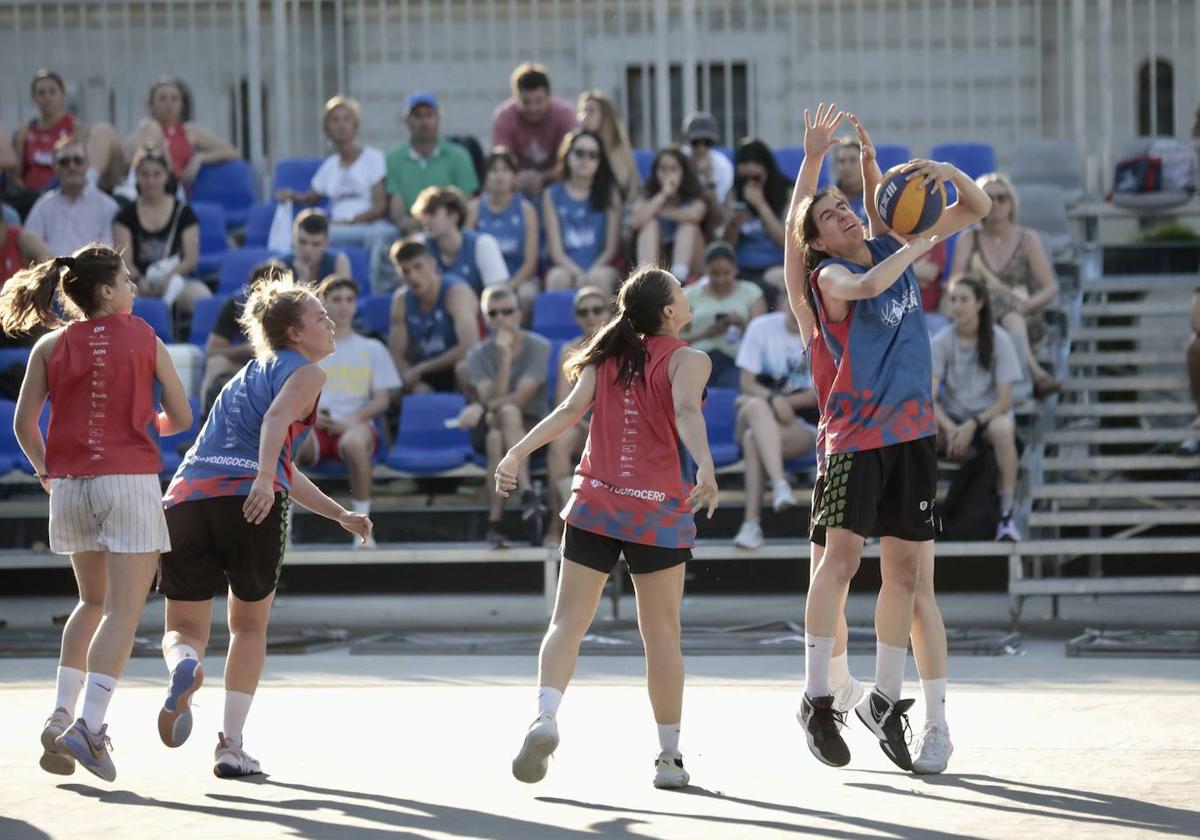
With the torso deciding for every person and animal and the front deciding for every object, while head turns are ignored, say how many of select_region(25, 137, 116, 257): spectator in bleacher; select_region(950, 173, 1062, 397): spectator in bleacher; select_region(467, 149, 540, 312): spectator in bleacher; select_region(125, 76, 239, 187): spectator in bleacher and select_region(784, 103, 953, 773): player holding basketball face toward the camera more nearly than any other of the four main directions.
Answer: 5

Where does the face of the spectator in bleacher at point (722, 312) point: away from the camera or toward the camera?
toward the camera

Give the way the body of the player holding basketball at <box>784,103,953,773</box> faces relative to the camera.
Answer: toward the camera

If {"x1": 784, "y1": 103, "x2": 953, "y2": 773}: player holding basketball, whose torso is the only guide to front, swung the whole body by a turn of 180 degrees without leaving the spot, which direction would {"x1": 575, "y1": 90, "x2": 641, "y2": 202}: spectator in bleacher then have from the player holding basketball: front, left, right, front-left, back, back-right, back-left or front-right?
front

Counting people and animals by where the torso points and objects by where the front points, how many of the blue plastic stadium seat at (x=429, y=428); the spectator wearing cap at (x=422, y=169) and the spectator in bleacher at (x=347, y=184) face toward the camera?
3

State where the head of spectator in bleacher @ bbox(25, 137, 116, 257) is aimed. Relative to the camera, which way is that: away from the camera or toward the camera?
toward the camera

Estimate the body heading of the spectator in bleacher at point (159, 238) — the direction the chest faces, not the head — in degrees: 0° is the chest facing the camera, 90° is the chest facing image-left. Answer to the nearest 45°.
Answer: approximately 0°

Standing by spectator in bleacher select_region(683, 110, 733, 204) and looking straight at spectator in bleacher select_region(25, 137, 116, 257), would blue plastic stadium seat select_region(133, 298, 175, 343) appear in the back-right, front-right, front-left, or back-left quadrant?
front-left

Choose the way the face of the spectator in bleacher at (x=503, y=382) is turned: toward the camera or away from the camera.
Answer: toward the camera

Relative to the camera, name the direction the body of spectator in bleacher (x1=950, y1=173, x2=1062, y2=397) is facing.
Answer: toward the camera

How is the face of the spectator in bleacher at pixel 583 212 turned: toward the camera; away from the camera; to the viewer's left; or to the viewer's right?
toward the camera

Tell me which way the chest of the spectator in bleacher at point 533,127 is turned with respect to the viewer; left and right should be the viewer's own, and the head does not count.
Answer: facing the viewer

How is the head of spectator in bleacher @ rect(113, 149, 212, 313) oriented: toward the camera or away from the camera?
toward the camera

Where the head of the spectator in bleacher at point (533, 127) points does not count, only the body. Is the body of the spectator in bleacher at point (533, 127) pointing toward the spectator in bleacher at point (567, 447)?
yes

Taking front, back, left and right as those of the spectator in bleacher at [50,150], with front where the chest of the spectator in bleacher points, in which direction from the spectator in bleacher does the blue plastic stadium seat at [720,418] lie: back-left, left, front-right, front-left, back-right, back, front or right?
front-left

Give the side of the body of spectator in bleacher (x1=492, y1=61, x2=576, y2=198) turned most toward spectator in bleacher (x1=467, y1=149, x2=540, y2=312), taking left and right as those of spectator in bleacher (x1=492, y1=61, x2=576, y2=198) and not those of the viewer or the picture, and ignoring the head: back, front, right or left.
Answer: front

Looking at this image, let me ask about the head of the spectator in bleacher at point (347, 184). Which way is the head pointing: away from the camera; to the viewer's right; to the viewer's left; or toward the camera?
toward the camera

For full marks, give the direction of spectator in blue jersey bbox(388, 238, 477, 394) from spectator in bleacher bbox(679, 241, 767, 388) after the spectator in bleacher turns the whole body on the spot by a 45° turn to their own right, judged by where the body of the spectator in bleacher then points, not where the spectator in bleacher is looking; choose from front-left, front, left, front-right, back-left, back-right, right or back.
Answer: front-right

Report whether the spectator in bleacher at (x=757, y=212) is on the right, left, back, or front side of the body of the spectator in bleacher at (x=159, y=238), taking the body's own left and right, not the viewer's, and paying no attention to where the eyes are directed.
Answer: left
